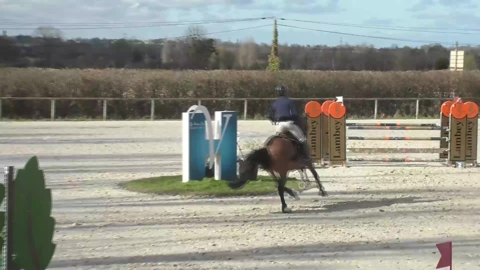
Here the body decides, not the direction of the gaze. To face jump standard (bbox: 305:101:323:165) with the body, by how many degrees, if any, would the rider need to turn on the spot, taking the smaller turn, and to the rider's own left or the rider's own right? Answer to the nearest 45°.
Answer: approximately 45° to the rider's own left

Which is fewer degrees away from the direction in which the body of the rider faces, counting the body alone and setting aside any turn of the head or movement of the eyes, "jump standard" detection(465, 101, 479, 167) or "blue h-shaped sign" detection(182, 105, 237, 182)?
the jump standard

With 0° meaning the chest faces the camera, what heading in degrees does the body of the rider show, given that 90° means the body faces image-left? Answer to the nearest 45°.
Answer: approximately 225°

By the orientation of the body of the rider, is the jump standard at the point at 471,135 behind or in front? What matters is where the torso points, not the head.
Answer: in front

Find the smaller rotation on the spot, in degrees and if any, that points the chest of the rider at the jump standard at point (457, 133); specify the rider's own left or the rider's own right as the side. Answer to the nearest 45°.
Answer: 0° — they already face it

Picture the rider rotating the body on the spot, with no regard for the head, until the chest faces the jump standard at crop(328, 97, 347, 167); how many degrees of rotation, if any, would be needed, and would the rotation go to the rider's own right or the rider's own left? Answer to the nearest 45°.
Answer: approximately 45° to the rider's own left

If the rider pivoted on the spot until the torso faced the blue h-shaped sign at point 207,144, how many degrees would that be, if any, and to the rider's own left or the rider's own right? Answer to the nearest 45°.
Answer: approximately 90° to the rider's own left
